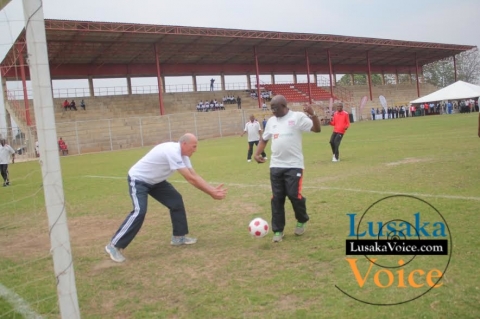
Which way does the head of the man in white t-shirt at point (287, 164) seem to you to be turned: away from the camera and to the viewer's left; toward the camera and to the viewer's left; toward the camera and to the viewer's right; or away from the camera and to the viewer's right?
toward the camera and to the viewer's left

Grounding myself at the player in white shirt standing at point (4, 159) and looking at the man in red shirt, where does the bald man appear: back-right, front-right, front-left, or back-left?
front-right

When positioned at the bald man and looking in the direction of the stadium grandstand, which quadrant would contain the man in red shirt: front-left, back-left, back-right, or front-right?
front-right

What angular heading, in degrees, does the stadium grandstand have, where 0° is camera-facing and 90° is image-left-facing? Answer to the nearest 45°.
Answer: approximately 315°

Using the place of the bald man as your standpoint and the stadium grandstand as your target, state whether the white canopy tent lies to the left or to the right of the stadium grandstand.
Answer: right

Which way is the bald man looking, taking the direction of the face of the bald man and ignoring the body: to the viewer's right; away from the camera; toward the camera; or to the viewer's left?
to the viewer's right

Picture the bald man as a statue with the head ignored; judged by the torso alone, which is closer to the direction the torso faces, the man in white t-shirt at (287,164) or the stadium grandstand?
the man in white t-shirt

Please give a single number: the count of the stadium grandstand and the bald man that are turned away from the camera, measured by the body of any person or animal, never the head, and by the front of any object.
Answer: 0

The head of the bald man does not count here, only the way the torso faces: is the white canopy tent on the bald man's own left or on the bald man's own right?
on the bald man's own left

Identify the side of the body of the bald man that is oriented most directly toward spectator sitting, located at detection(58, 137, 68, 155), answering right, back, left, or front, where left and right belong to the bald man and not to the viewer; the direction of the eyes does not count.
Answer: left

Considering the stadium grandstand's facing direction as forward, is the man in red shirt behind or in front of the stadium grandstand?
in front

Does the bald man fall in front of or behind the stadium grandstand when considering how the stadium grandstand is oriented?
in front

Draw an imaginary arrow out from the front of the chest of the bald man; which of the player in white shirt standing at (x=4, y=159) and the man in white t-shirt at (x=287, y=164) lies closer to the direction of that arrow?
the man in white t-shirt

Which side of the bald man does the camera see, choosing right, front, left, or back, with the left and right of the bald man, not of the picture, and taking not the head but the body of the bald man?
right
